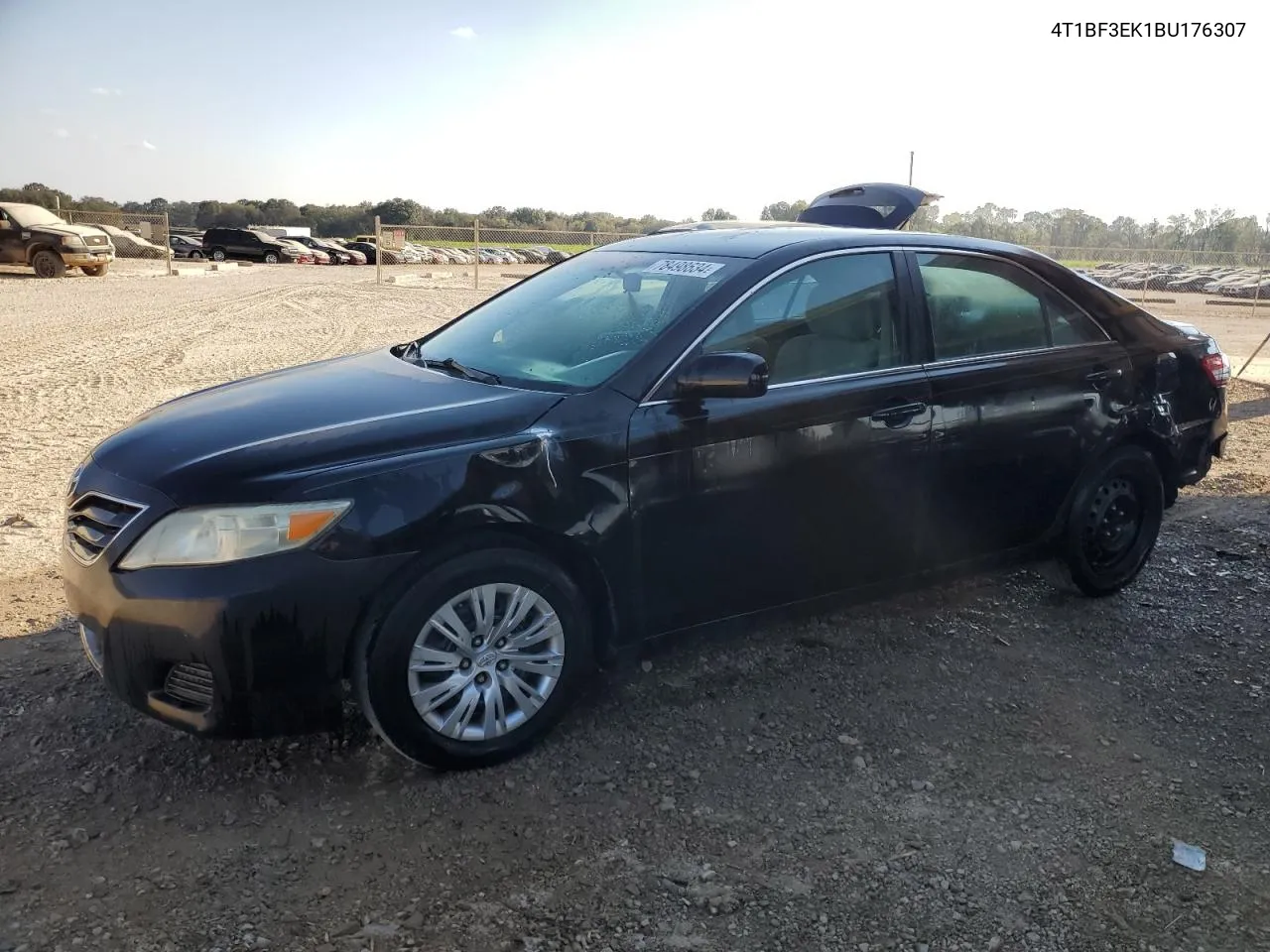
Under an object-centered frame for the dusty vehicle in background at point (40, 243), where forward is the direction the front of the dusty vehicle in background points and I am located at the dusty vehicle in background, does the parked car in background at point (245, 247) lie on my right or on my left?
on my left

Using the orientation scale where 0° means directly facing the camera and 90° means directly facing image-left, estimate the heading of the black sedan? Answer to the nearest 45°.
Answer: approximately 45°

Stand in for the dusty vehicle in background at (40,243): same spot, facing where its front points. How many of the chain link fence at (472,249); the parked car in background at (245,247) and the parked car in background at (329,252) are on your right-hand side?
0

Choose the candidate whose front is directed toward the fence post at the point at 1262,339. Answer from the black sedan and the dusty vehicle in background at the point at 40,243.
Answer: the dusty vehicle in background

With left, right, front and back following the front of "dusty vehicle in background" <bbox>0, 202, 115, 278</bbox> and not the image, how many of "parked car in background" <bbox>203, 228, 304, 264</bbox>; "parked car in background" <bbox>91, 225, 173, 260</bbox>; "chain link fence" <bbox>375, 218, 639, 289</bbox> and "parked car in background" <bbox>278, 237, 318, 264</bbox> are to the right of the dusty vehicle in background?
0

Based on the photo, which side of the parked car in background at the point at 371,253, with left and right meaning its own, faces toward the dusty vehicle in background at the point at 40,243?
right

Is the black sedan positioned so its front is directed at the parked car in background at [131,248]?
no

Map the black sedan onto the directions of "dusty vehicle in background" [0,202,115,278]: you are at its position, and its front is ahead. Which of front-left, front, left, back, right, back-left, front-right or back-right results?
front-right

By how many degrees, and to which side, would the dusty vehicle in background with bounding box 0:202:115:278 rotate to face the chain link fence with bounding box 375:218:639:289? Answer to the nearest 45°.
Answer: approximately 90° to its left

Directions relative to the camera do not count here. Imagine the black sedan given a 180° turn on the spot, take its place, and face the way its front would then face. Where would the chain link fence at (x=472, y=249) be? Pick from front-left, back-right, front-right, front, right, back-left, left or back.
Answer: front-left

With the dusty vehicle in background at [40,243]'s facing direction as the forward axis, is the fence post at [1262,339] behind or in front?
in front

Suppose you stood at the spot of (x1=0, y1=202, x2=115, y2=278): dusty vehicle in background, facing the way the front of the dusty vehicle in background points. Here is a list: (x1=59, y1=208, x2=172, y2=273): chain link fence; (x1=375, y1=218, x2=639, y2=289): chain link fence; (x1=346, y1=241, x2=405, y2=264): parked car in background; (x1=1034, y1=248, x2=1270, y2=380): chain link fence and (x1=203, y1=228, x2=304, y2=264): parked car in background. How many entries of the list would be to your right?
0

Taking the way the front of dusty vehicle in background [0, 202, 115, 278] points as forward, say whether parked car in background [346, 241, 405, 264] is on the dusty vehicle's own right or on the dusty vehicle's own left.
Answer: on the dusty vehicle's own left

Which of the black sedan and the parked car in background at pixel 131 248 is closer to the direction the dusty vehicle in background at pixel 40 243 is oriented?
the black sedan

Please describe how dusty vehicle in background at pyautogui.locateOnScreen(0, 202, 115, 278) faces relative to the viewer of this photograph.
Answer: facing the viewer and to the right of the viewer
